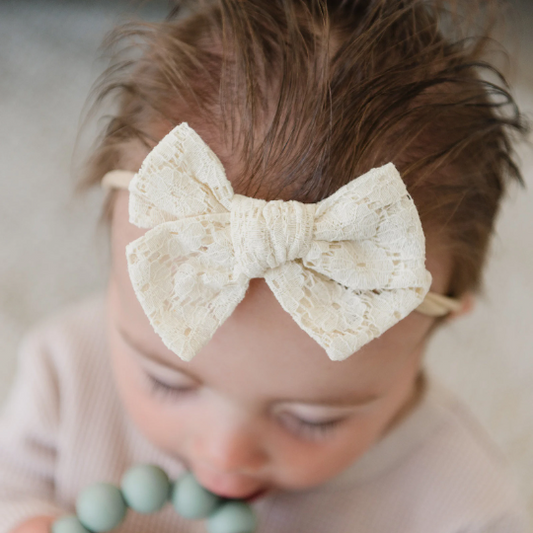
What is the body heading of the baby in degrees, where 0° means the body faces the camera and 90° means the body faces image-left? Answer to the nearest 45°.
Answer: approximately 0°
